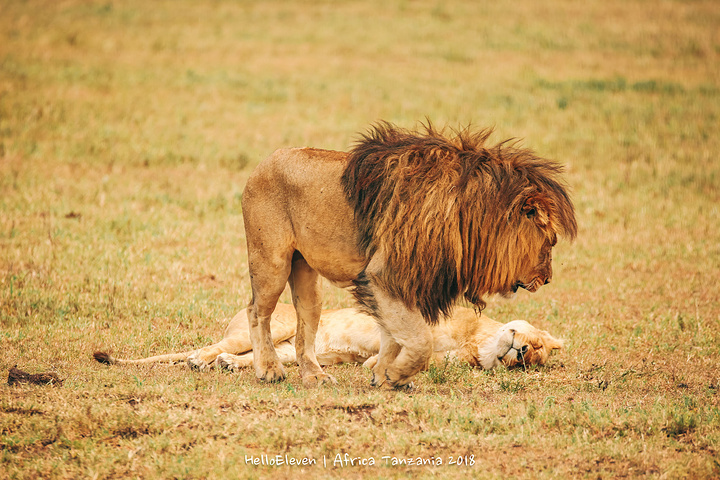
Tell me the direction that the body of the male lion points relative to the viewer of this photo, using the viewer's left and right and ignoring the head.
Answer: facing to the right of the viewer
